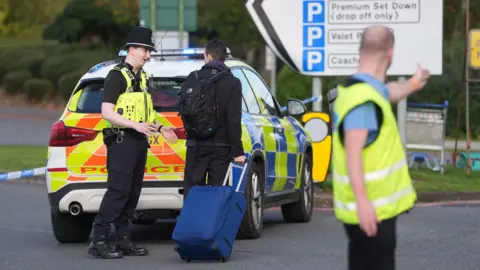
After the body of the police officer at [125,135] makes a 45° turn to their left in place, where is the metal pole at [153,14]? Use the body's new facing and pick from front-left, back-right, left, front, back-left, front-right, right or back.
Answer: left

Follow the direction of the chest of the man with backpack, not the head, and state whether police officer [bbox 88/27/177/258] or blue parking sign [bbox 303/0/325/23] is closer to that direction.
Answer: the blue parking sign

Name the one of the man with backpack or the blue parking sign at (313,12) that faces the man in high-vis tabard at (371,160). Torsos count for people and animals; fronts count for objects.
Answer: the blue parking sign

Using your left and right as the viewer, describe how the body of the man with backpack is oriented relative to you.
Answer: facing away from the viewer and to the right of the viewer

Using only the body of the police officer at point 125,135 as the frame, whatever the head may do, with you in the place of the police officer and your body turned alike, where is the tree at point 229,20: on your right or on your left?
on your left

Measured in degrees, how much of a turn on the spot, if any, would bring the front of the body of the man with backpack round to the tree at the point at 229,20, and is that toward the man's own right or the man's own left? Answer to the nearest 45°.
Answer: approximately 45° to the man's own left

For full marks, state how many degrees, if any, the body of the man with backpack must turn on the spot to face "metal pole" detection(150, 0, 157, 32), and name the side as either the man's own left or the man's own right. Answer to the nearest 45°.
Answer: approximately 45° to the man's own left

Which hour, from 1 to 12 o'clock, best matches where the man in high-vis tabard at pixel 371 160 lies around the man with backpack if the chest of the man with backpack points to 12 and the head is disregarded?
The man in high-vis tabard is roughly at 4 o'clock from the man with backpack.

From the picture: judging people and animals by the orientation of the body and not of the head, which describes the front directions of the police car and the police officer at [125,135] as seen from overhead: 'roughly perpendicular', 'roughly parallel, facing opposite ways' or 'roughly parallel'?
roughly perpendicular

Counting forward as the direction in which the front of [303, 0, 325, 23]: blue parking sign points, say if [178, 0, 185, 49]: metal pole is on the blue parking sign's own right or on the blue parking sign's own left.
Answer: on the blue parking sign's own right

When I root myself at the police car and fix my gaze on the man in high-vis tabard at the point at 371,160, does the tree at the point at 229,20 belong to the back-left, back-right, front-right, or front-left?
back-left

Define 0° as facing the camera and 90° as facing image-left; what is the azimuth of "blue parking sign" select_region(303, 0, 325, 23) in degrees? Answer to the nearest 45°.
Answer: approximately 0°

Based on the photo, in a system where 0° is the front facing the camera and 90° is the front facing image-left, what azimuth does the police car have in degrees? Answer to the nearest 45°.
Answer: approximately 225°
